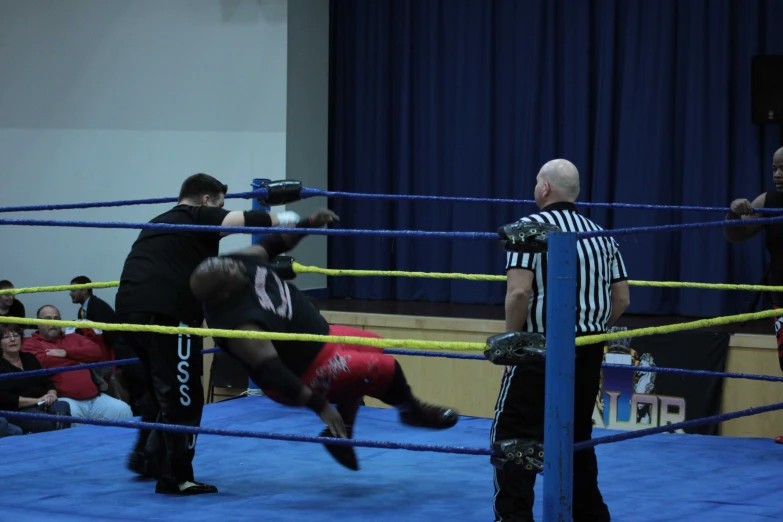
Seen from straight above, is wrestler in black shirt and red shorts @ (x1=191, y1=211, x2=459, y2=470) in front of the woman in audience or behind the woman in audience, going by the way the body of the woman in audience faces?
in front

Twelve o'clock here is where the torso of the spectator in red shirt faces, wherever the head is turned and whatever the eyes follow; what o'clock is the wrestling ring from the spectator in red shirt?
The wrestling ring is roughly at 1 o'clock from the spectator in red shirt.

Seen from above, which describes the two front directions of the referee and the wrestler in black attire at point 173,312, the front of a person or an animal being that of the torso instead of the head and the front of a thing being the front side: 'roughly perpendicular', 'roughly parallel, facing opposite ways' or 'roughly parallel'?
roughly perpendicular

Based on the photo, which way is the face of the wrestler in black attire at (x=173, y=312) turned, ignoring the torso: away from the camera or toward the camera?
away from the camera

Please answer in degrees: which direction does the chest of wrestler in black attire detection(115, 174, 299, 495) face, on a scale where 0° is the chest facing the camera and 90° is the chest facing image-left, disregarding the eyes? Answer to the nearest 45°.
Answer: approximately 225°

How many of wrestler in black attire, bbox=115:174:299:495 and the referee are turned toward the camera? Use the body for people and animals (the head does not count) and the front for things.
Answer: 0

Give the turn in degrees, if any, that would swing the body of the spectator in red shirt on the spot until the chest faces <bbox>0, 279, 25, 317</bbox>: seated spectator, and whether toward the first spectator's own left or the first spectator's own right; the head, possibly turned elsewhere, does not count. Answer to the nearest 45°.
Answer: approximately 180°

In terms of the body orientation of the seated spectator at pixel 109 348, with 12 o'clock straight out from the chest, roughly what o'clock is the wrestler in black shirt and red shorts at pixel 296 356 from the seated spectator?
The wrestler in black shirt and red shorts is roughly at 10 o'clock from the seated spectator.

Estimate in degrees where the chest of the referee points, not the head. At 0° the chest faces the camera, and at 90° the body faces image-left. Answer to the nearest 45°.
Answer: approximately 135°

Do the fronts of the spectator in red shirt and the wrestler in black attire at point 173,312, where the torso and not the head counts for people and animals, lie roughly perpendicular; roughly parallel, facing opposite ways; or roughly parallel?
roughly perpendicular

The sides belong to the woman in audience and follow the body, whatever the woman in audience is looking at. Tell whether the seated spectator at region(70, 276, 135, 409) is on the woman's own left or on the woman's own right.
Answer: on the woman's own left
